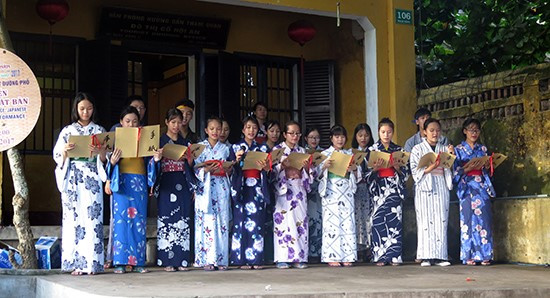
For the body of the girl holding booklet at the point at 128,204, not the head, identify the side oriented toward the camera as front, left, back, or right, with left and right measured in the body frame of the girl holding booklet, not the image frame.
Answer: front

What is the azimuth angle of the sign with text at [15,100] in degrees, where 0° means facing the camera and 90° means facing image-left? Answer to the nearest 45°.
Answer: approximately 0°

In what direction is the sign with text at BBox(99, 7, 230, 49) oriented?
toward the camera

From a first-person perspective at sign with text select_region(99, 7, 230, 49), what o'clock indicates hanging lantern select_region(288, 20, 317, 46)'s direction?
The hanging lantern is roughly at 9 o'clock from the sign with text.

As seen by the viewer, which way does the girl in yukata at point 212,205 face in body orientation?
toward the camera

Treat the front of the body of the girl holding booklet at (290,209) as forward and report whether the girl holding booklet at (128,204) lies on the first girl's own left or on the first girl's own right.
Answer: on the first girl's own right

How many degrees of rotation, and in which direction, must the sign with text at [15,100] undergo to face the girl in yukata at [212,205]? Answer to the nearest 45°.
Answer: approximately 90° to its left
